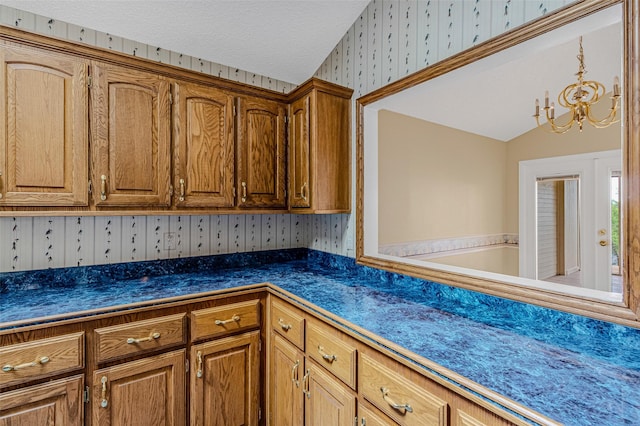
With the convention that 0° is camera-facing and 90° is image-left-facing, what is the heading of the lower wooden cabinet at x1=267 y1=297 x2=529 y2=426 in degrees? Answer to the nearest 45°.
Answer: approximately 45°

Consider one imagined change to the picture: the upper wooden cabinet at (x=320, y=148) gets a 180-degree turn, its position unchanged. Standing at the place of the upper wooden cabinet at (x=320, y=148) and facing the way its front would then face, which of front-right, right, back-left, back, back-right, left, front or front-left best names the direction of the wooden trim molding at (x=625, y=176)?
right

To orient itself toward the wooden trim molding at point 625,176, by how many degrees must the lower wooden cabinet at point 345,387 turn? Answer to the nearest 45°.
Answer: approximately 135° to its left
